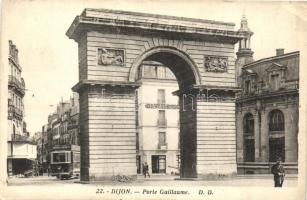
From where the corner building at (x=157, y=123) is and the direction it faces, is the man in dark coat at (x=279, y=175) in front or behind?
in front

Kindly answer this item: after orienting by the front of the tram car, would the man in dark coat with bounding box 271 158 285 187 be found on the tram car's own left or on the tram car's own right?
on the tram car's own left

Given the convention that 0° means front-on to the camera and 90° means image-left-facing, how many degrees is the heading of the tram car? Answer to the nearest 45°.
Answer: approximately 45°

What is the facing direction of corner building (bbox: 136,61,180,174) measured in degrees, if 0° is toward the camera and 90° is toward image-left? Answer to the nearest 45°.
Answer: approximately 0°

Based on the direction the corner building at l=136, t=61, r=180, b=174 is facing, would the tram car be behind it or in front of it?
in front

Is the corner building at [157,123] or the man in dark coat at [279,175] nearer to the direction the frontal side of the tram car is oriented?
the man in dark coat

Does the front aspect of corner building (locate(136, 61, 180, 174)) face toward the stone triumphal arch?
yes
